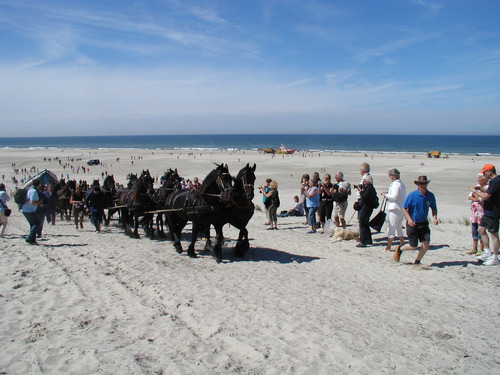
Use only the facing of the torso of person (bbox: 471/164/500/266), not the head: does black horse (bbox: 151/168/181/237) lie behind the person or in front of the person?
in front

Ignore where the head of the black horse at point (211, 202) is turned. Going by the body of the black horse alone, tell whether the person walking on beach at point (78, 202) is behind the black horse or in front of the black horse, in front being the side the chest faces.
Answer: behind

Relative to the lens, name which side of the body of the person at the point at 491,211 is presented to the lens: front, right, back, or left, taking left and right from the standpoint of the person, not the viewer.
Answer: left

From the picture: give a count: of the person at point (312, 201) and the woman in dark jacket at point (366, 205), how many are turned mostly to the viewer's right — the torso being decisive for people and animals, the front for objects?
0

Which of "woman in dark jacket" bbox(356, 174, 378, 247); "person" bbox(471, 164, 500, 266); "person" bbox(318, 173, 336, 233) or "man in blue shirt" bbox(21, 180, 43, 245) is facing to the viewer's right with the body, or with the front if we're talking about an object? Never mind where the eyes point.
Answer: the man in blue shirt

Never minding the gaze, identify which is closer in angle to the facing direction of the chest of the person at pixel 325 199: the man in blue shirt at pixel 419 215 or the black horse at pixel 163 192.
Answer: the black horse

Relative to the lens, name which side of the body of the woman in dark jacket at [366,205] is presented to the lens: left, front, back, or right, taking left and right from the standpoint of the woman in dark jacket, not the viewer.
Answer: left

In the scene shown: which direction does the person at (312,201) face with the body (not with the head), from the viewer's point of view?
to the viewer's left

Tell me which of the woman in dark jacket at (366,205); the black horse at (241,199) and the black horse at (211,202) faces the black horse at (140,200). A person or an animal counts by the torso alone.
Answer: the woman in dark jacket

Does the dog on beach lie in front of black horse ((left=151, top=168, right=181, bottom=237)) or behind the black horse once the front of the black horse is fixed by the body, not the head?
in front

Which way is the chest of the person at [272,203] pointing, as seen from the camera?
to the viewer's left

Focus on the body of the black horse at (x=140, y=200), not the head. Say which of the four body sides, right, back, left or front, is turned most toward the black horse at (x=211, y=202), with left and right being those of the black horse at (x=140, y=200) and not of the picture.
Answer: front
